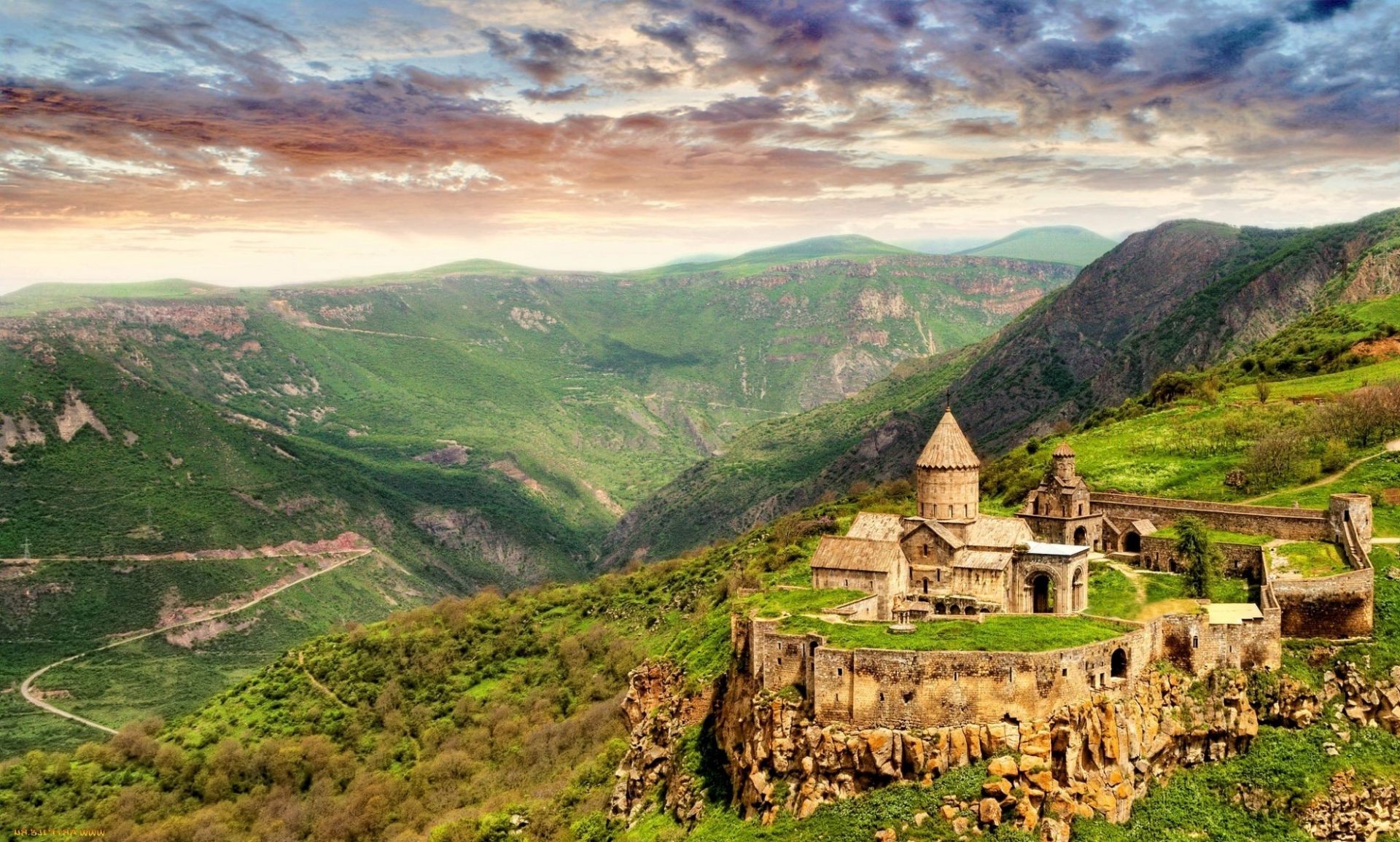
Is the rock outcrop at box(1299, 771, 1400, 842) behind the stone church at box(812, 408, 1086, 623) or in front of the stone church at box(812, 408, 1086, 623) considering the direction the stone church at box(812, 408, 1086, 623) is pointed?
in front
